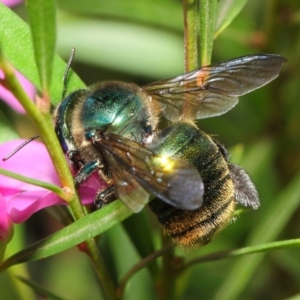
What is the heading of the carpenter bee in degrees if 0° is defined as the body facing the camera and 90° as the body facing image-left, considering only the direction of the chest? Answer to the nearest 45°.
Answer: approximately 90°
